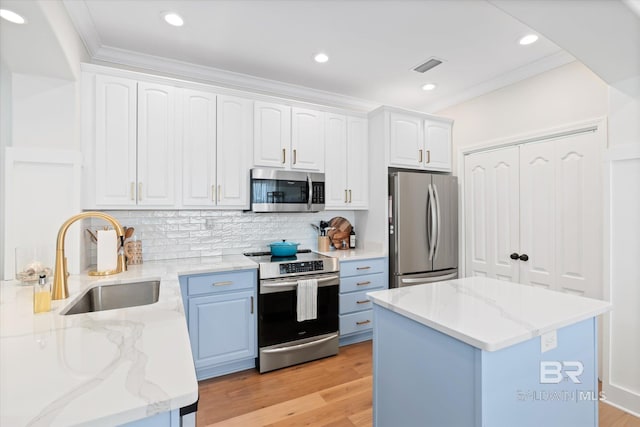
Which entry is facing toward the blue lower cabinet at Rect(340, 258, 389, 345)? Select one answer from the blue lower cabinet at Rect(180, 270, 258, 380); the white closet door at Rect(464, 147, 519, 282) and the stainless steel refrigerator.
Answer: the white closet door

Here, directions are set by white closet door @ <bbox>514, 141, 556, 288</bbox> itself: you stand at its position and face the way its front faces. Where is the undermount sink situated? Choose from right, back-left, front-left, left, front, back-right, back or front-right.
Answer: front

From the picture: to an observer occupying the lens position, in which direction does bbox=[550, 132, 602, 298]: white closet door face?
facing the viewer and to the left of the viewer

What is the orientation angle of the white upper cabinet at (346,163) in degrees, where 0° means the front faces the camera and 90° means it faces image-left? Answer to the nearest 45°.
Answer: approximately 315°

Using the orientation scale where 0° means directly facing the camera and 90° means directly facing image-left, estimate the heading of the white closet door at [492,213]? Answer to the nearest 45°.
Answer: approximately 45°

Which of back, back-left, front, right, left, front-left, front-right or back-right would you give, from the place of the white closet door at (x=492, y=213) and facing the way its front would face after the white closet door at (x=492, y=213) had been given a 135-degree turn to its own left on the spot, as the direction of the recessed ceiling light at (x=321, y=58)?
back-right

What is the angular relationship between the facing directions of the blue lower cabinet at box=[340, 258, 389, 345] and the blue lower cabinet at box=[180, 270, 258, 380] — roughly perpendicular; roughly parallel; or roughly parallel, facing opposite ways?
roughly parallel

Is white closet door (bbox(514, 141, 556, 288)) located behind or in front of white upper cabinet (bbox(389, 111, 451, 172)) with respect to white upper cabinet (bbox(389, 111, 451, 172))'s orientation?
in front

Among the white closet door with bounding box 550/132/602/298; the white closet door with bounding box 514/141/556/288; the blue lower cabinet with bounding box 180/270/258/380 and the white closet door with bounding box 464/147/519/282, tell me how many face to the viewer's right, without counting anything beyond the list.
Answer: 0

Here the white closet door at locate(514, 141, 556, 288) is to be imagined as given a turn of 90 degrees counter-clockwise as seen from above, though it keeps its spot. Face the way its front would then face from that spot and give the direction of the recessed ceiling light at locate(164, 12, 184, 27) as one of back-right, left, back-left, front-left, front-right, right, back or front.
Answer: right

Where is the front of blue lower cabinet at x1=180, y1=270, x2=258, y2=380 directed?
toward the camera

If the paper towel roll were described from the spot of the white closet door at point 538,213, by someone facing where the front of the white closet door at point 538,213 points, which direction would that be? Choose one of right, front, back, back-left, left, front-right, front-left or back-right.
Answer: front

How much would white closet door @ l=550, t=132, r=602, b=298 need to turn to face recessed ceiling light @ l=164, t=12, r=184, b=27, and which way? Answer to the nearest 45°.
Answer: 0° — it already faces it

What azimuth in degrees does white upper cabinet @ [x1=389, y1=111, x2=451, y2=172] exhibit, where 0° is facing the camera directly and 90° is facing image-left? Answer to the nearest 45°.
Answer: approximately 315°

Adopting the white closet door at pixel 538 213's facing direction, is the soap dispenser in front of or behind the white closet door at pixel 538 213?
in front

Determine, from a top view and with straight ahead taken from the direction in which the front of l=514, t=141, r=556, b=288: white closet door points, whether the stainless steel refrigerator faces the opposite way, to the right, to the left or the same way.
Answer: to the left

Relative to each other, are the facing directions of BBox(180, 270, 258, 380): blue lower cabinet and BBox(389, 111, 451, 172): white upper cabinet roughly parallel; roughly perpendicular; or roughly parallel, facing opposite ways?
roughly parallel

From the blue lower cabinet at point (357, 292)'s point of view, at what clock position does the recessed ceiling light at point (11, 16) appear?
The recessed ceiling light is roughly at 3 o'clock from the blue lower cabinet.
